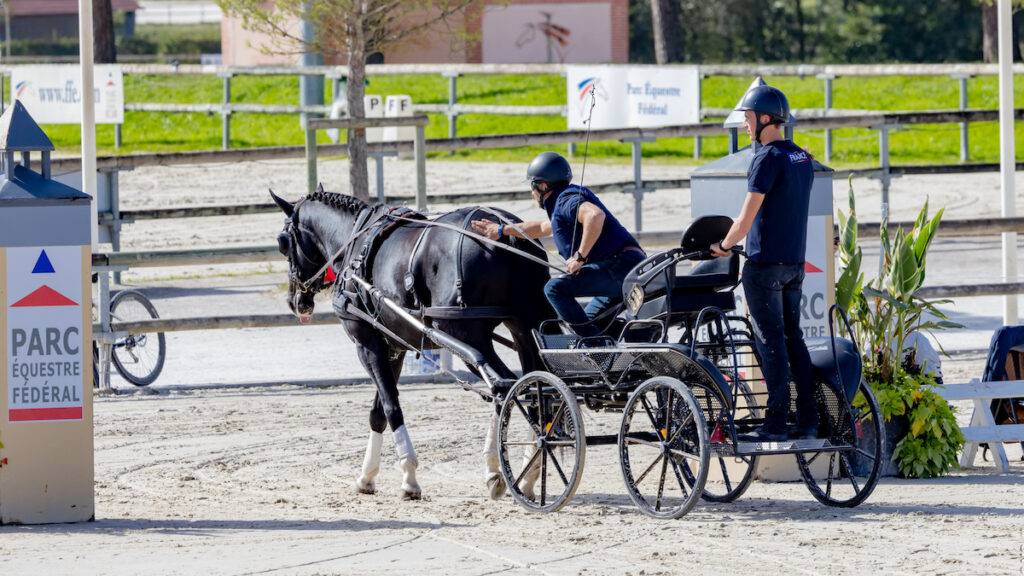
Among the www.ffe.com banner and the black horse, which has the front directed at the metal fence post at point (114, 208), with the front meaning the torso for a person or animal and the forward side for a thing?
the www.ffe.com banner

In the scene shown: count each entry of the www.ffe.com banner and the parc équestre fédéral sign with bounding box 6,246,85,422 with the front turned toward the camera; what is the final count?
2

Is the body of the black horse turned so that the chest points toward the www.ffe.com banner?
no

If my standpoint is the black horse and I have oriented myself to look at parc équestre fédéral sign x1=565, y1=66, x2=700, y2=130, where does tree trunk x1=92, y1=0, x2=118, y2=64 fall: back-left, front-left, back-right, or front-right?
front-left

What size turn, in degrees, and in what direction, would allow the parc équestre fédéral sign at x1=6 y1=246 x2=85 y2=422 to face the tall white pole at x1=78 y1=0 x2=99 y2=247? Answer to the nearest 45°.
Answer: approximately 180°

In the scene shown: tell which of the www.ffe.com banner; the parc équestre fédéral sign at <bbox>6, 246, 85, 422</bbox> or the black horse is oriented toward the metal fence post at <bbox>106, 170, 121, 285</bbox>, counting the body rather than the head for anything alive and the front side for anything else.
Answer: the www.ffe.com banner

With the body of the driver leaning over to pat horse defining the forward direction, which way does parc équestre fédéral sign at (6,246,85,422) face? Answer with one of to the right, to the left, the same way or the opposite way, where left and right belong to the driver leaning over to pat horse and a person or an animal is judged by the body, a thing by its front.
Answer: to the left

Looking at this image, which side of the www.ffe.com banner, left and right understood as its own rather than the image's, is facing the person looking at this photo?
front

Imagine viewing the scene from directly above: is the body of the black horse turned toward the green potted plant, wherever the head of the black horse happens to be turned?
no

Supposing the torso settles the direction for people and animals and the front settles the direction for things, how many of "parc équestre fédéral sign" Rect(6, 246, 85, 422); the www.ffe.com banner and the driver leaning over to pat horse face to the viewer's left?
1

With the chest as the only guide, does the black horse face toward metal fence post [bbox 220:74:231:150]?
no

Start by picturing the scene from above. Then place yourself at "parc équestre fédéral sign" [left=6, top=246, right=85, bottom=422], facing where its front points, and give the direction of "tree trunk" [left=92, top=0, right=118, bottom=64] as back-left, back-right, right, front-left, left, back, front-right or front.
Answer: back

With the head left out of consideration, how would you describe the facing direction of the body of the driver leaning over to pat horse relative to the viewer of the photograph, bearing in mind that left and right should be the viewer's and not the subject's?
facing to the left of the viewer

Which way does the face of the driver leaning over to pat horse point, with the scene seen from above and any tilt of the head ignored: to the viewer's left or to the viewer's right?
to the viewer's left

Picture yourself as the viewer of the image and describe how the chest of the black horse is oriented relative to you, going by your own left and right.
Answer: facing the viewer and to the left of the viewer

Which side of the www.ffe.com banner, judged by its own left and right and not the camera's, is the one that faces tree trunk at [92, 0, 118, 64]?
back

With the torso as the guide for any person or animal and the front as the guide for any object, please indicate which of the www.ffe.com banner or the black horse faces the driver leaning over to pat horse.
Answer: the www.ffe.com banner
